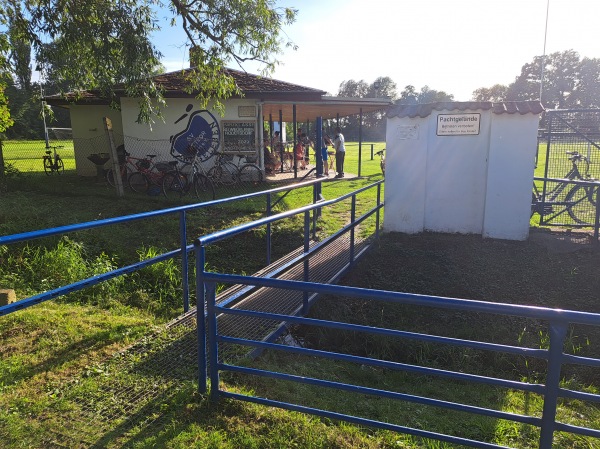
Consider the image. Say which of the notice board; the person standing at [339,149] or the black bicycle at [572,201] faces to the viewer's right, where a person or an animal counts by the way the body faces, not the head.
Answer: the black bicycle

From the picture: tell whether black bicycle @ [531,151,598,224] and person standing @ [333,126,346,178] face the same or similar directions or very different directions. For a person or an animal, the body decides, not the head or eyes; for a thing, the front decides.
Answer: very different directions

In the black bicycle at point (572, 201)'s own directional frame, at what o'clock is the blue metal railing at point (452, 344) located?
The blue metal railing is roughly at 3 o'clock from the black bicycle.

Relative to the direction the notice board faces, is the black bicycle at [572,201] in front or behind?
in front

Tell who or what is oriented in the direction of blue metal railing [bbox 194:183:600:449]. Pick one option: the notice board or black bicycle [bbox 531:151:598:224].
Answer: the notice board

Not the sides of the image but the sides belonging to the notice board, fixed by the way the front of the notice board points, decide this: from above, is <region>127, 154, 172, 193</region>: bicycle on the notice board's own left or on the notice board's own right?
on the notice board's own right

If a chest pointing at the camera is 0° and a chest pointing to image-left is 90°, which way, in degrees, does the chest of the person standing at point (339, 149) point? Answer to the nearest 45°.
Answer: approximately 90°

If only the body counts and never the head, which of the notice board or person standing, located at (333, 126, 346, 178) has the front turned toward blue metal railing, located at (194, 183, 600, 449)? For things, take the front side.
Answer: the notice board

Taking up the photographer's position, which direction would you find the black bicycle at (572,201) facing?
facing to the right of the viewer

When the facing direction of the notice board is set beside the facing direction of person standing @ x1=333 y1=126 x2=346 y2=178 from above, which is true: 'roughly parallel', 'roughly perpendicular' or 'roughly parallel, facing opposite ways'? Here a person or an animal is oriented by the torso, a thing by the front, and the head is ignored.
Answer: roughly perpendicular

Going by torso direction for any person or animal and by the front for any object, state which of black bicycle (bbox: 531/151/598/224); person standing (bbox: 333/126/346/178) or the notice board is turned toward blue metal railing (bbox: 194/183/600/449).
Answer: the notice board

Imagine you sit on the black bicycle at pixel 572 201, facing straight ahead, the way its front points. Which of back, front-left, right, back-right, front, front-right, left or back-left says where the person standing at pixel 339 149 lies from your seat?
back-left
